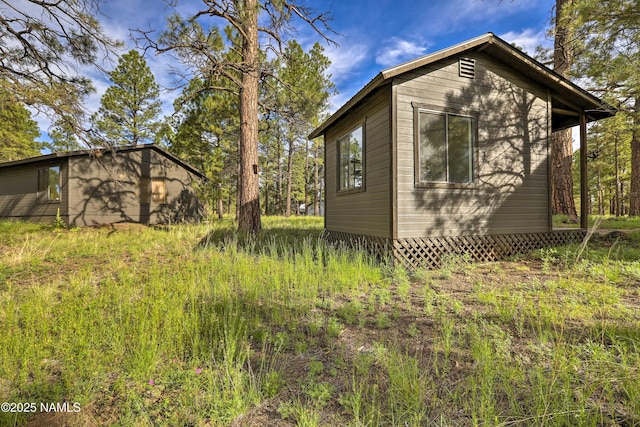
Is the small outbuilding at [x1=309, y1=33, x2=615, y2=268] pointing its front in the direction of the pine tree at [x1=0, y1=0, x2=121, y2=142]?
no

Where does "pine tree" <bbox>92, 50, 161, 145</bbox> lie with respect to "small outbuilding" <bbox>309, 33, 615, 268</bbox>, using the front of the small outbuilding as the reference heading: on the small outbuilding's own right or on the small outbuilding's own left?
on the small outbuilding's own left

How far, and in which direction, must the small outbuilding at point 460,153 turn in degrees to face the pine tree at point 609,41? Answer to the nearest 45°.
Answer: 0° — it already faces it

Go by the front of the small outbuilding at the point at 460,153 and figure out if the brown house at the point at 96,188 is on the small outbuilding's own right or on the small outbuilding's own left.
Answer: on the small outbuilding's own left

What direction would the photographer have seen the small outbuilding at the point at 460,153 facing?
facing away from the viewer and to the right of the viewer

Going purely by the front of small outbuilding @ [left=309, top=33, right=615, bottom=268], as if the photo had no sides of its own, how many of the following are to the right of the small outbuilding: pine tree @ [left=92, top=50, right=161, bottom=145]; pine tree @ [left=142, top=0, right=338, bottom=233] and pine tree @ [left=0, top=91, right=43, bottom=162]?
0

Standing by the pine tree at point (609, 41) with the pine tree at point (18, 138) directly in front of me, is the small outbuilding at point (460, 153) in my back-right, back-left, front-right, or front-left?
front-left

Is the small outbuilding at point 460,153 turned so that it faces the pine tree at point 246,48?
no
